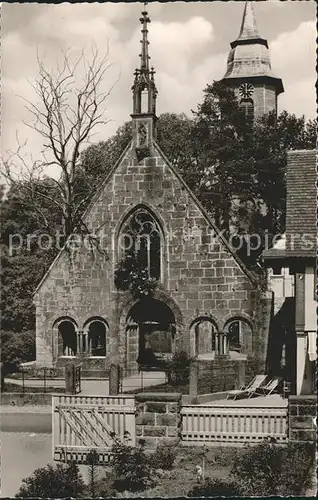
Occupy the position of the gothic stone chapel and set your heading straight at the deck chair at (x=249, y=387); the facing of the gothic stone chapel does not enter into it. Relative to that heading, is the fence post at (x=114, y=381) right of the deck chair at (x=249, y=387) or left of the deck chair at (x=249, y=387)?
right

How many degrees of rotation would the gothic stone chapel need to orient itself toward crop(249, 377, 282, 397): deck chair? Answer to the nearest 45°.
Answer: approximately 45° to its left

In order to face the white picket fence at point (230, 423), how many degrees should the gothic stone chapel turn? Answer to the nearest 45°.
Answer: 0° — it already faces it

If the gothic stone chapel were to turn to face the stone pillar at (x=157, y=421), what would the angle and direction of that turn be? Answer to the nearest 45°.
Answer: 0° — it already faces it

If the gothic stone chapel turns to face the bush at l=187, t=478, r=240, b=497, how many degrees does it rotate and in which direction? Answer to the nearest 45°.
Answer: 0° — it already faces it

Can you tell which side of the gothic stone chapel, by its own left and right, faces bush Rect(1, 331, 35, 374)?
right

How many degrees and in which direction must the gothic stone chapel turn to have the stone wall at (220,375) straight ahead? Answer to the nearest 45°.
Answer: approximately 45° to its left

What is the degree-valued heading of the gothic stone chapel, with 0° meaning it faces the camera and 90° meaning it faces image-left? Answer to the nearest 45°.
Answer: approximately 0°
